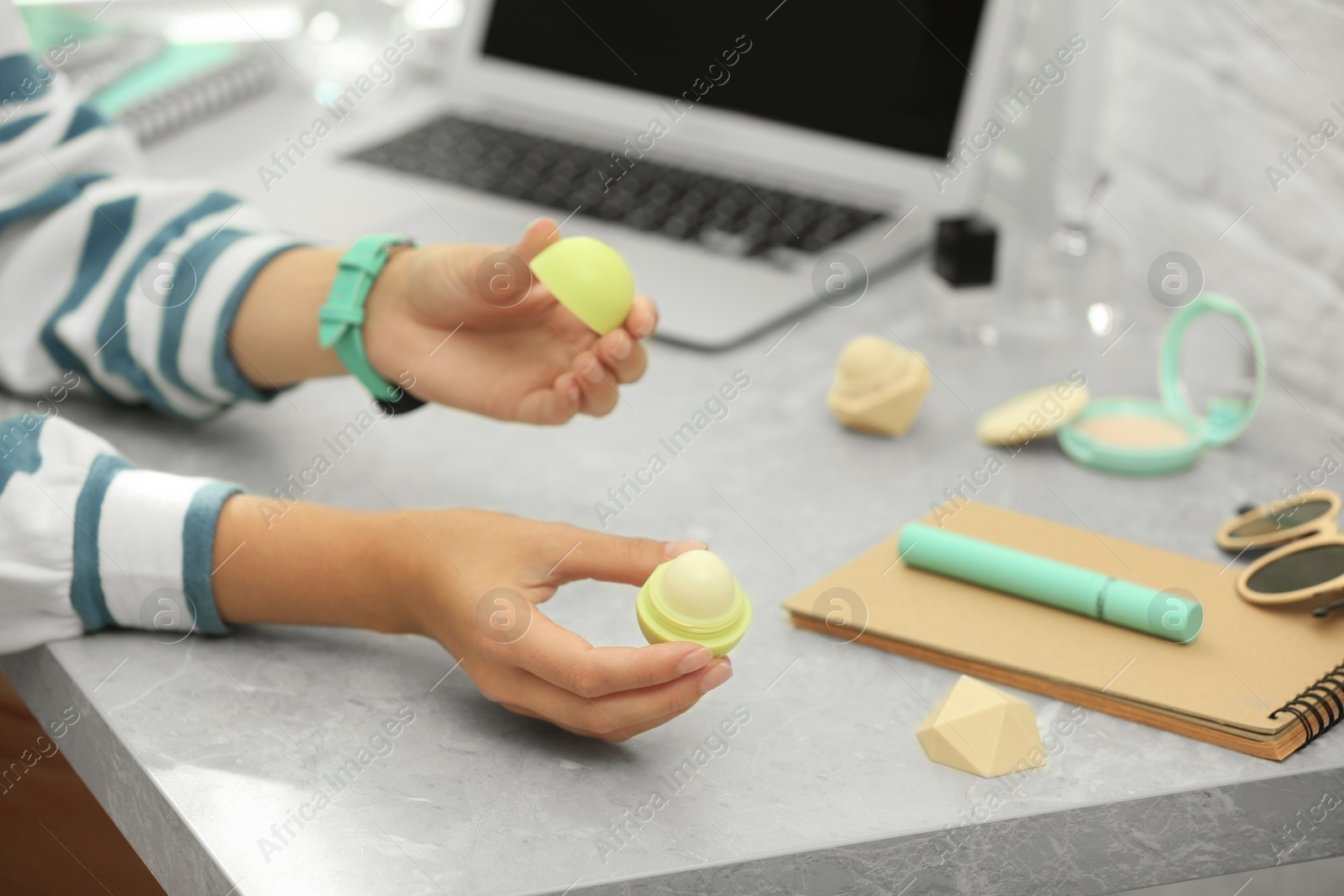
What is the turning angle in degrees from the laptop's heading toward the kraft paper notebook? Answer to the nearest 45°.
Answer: approximately 45° to its left

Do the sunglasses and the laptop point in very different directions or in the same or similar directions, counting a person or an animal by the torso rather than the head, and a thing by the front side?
same or similar directions

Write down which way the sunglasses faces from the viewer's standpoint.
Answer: facing the viewer and to the left of the viewer

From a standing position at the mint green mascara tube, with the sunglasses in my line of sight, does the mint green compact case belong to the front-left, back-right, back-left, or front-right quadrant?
front-left

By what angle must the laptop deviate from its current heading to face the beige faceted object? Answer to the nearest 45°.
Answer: approximately 45° to its left

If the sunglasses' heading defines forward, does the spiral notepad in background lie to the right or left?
on its right

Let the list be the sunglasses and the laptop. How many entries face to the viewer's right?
0

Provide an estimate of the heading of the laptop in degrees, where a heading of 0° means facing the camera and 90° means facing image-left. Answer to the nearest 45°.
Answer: approximately 45°

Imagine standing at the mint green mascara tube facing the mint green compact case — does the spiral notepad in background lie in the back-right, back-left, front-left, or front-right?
front-left
